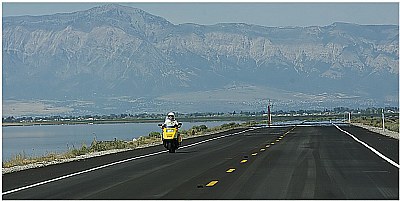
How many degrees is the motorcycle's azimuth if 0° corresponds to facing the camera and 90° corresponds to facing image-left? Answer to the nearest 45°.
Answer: approximately 0°
